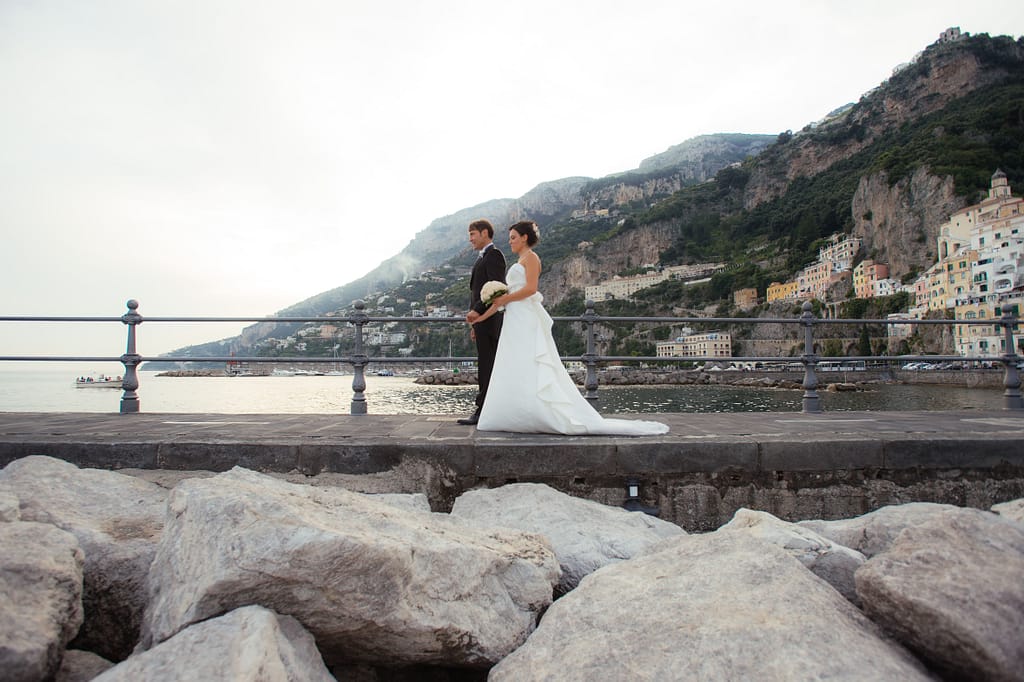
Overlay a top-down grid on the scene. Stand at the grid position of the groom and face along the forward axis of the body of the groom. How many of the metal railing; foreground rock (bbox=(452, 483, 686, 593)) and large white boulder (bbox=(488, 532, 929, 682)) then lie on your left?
2

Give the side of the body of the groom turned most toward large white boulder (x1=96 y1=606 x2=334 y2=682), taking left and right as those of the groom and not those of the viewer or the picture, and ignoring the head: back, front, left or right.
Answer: left

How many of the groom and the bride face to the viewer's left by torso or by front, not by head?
2

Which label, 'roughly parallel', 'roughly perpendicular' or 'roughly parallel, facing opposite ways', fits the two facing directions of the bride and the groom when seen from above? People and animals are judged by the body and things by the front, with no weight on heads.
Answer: roughly parallel

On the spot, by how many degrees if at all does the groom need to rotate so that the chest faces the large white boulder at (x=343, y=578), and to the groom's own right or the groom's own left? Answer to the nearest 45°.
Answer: approximately 90° to the groom's own left

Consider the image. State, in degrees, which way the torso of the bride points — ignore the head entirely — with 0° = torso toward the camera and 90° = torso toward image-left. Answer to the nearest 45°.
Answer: approximately 90°

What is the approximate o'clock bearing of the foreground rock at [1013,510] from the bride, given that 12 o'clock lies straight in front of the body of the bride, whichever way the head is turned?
The foreground rock is roughly at 7 o'clock from the bride.

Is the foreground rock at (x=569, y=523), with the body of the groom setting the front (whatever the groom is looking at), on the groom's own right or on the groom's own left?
on the groom's own left

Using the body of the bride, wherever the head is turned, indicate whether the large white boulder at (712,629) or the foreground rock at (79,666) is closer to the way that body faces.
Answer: the foreground rock

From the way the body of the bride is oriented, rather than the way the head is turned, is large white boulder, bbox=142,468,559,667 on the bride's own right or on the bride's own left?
on the bride's own left

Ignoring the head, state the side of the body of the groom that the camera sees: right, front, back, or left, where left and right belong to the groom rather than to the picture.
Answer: left

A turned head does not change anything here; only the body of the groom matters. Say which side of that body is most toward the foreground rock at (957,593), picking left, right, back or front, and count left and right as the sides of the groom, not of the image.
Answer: left
